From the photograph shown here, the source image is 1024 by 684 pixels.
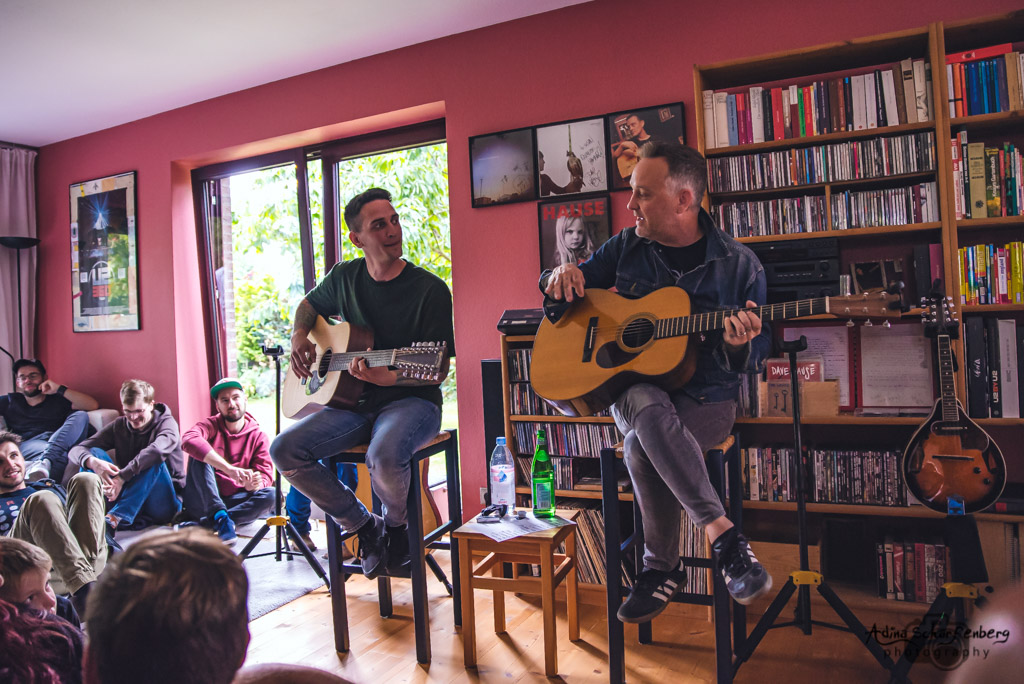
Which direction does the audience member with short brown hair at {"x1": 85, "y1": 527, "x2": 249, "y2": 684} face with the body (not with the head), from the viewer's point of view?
away from the camera

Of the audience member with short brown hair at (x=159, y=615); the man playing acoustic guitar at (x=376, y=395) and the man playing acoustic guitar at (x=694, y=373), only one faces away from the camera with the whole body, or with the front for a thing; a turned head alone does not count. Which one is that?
the audience member with short brown hair

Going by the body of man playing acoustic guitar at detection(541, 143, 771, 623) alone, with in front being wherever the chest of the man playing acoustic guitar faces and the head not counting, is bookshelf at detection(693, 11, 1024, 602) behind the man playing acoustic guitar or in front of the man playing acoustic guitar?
behind

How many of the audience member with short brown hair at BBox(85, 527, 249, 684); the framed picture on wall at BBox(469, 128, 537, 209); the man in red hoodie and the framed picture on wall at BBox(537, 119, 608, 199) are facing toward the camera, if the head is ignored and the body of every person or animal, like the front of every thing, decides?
3

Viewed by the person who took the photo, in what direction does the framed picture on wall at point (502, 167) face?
facing the viewer

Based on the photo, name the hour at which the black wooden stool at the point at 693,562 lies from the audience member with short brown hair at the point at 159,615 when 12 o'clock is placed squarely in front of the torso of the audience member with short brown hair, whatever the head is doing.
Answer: The black wooden stool is roughly at 2 o'clock from the audience member with short brown hair.

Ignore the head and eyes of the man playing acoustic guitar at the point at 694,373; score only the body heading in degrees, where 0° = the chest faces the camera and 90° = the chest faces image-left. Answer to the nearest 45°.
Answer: approximately 45°

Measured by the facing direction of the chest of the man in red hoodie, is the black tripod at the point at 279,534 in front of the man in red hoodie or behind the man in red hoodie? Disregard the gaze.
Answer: in front

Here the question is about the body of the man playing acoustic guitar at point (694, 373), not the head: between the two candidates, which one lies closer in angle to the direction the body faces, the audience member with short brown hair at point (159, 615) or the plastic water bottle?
the audience member with short brown hair

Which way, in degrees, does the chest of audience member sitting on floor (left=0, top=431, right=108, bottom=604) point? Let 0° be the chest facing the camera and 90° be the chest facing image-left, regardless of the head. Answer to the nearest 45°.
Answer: approximately 315°

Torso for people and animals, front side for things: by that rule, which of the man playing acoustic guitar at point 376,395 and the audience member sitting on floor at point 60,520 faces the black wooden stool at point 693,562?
the audience member sitting on floor

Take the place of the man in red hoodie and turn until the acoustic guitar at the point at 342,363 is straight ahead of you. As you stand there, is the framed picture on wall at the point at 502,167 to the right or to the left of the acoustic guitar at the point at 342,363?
left

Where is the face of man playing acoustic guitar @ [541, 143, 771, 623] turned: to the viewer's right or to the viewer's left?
to the viewer's left

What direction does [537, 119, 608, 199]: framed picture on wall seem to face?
toward the camera
